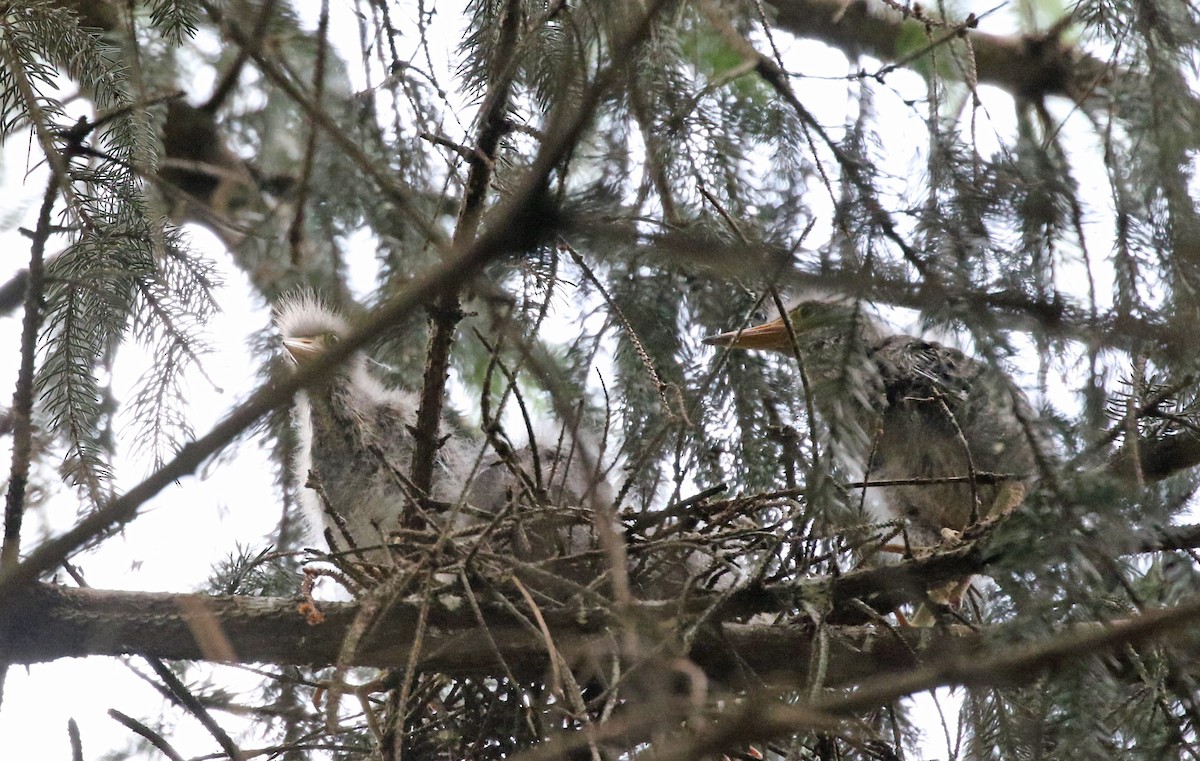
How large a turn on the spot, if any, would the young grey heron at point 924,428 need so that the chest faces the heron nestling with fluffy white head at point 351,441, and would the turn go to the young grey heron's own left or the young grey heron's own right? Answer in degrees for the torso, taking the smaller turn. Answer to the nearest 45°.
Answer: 0° — it already faces it

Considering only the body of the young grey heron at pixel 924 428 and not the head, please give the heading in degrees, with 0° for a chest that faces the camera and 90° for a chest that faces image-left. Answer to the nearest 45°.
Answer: approximately 90°
